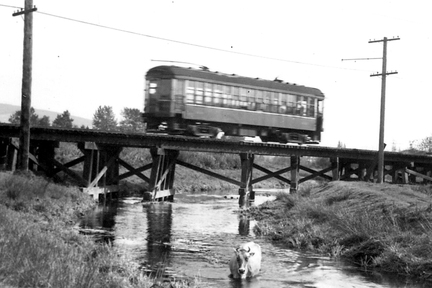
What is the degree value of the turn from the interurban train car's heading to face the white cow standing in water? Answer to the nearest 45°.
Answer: approximately 45° to its left

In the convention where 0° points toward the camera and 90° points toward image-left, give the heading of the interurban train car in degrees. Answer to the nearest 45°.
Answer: approximately 45°
